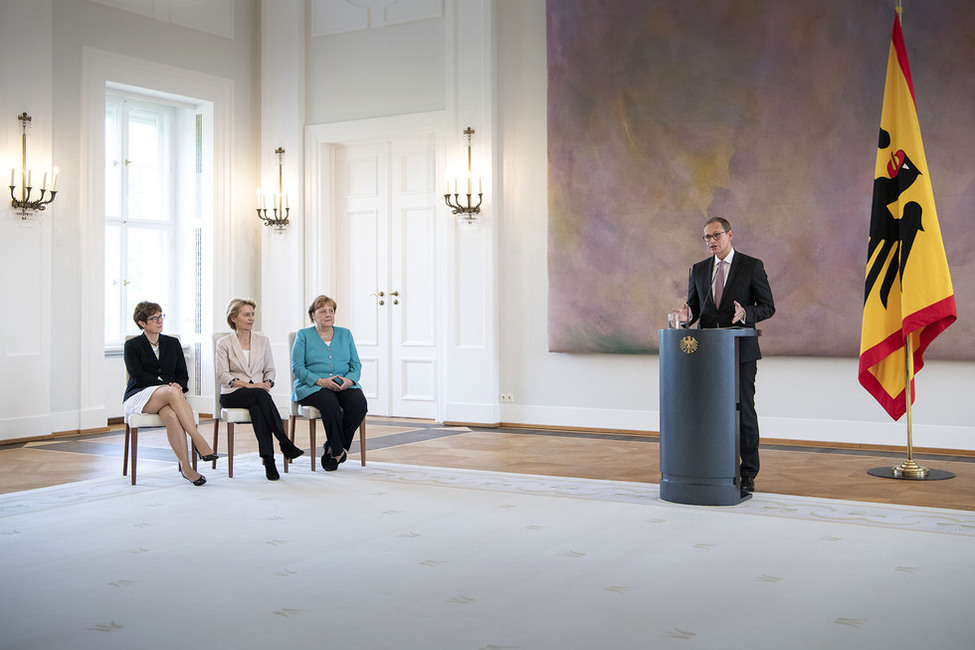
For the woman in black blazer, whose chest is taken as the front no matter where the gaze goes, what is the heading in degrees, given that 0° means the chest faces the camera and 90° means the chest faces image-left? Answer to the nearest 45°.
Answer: approximately 315°

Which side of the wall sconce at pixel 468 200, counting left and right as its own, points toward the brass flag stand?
left

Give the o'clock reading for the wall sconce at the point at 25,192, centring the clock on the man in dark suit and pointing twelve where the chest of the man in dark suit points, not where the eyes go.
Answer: The wall sconce is roughly at 2 o'clock from the man in dark suit.

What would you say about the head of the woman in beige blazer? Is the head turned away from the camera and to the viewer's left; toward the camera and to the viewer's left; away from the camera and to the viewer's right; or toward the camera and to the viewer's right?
toward the camera and to the viewer's right

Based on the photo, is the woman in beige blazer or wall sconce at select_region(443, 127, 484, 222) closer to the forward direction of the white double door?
the woman in beige blazer

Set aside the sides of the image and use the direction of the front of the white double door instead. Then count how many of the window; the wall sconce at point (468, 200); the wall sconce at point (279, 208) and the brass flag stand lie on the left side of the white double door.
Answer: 2

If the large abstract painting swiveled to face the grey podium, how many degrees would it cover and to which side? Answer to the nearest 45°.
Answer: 0° — it already faces it

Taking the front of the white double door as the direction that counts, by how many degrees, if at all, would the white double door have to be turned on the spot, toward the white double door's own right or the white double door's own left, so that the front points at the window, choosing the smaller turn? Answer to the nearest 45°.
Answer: approximately 45° to the white double door's own right

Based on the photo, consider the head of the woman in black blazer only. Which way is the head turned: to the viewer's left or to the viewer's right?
to the viewer's right

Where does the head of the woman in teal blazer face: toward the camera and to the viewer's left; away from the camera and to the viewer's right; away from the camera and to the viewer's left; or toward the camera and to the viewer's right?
toward the camera and to the viewer's right

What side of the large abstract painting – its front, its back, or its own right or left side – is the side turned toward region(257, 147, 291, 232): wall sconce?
right

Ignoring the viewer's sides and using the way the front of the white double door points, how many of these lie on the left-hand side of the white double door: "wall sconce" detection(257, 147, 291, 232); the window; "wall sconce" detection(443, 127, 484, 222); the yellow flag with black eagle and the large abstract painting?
3
